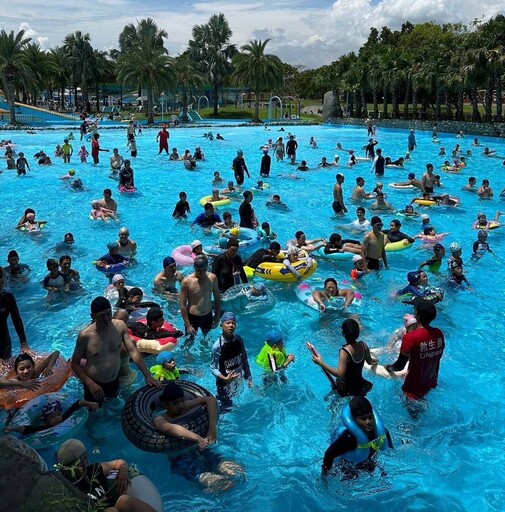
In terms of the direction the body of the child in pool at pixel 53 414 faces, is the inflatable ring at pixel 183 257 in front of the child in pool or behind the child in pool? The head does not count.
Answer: behind

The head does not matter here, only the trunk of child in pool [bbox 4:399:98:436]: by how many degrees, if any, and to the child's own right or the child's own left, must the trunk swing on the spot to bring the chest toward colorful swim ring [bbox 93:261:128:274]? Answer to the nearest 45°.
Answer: approximately 180°

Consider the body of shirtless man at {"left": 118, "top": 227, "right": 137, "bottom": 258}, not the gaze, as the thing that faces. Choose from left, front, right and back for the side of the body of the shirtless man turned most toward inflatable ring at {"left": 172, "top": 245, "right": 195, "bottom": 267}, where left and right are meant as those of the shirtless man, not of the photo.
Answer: left

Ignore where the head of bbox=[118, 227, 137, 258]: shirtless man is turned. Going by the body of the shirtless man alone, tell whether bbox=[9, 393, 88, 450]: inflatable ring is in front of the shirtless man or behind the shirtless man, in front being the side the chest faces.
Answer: in front

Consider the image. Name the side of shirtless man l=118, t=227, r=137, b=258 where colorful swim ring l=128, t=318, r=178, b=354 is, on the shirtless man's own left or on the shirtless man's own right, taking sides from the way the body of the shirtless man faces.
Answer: on the shirtless man's own left

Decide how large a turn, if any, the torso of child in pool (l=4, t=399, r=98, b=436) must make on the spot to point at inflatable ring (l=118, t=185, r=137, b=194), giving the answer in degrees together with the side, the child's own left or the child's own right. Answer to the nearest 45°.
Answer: approximately 180°

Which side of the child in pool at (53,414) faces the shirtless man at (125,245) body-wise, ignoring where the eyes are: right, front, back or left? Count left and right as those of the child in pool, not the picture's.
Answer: back

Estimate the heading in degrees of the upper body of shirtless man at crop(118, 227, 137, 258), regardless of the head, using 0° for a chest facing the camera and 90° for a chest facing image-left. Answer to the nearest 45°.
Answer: approximately 45°

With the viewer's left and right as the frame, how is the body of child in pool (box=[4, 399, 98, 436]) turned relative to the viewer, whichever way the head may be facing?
facing the viewer

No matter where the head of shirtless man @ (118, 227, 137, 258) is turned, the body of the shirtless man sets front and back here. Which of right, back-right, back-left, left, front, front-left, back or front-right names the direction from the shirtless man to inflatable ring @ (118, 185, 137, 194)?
back-right

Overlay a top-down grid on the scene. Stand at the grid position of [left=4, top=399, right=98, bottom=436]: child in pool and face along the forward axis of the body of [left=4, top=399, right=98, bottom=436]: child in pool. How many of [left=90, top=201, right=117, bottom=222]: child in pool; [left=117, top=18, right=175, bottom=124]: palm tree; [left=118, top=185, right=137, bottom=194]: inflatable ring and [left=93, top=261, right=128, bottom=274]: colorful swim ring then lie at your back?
4

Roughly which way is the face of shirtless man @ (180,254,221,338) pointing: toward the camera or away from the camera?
toward the camera

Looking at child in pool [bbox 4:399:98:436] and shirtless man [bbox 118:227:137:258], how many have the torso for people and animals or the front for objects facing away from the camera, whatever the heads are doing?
0

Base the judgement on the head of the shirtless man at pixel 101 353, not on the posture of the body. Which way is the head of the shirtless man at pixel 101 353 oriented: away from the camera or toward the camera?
toward the camera
